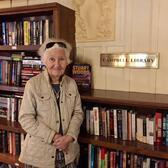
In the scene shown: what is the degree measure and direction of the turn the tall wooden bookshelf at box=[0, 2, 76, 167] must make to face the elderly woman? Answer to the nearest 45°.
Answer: approximately 45° to its left

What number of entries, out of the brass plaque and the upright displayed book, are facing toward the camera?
2

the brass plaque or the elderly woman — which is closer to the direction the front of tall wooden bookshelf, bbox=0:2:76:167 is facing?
the elderly woman

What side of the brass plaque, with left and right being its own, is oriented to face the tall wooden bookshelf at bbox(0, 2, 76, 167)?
right
